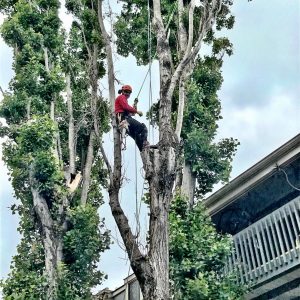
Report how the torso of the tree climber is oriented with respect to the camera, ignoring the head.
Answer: to the viewer's right

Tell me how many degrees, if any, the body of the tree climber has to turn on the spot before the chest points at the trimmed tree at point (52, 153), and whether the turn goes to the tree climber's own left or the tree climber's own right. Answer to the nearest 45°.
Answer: approximately 135° to the tree climber's own left
